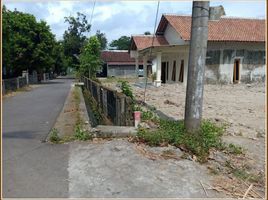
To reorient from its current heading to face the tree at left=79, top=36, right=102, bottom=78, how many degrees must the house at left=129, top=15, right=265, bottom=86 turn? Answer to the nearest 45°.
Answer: approximately 45° to its right

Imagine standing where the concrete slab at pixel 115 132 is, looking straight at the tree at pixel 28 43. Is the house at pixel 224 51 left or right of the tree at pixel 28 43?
right

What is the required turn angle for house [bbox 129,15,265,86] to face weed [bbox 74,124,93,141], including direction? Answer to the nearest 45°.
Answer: approximately 45° to its left

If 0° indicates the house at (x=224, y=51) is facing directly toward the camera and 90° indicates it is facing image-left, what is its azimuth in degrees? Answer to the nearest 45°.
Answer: approximately 45°

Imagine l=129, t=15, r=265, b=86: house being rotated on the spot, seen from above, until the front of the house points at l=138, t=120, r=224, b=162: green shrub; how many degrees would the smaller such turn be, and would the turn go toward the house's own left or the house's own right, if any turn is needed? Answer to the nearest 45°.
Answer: approximately 45° to the house's own left

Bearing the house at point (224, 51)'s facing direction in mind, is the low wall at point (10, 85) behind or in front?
in front

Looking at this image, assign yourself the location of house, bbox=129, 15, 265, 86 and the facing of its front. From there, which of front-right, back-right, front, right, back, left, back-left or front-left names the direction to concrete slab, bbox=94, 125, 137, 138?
front-left
